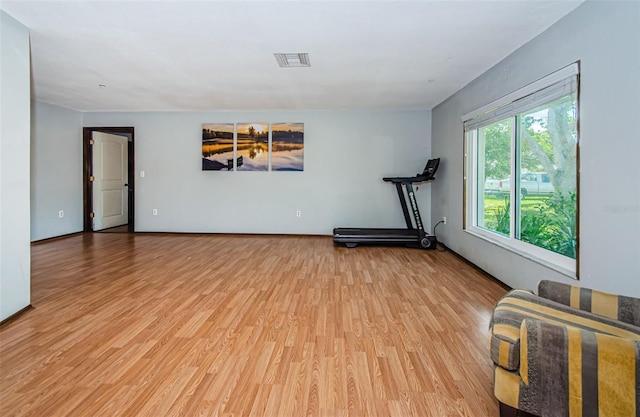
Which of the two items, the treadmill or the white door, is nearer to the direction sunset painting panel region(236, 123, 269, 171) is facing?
the treadmill

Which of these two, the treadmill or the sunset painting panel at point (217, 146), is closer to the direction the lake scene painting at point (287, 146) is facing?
the treadmill

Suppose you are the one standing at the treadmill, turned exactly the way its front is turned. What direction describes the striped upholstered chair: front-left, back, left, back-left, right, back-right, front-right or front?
right

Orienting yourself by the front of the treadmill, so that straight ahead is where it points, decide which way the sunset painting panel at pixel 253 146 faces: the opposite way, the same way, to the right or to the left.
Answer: to the right

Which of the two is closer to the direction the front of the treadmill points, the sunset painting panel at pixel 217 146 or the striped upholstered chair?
the striped upholstered chair

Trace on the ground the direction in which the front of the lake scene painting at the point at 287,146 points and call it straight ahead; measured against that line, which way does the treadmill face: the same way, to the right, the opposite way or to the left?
to the left

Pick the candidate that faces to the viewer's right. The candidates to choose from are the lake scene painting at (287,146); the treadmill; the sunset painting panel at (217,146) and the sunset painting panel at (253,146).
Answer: the treadmill

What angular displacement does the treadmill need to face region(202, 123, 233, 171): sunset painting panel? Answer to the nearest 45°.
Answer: approximately 180°

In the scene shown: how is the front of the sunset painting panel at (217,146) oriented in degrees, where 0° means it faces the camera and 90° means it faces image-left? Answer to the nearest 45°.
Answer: approximately 0°

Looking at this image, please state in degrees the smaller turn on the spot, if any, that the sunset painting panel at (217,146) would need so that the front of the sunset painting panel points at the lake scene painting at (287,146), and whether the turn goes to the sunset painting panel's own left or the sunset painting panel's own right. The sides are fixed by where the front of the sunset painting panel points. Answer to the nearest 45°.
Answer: approximately 90° to the sunset painting panel's own left

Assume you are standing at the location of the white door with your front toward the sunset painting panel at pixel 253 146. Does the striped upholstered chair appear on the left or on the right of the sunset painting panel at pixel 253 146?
right

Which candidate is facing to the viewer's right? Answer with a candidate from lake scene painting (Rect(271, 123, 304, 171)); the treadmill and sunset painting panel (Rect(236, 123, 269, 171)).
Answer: the treadmill

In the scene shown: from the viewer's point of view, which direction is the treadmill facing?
to the viewer's right
